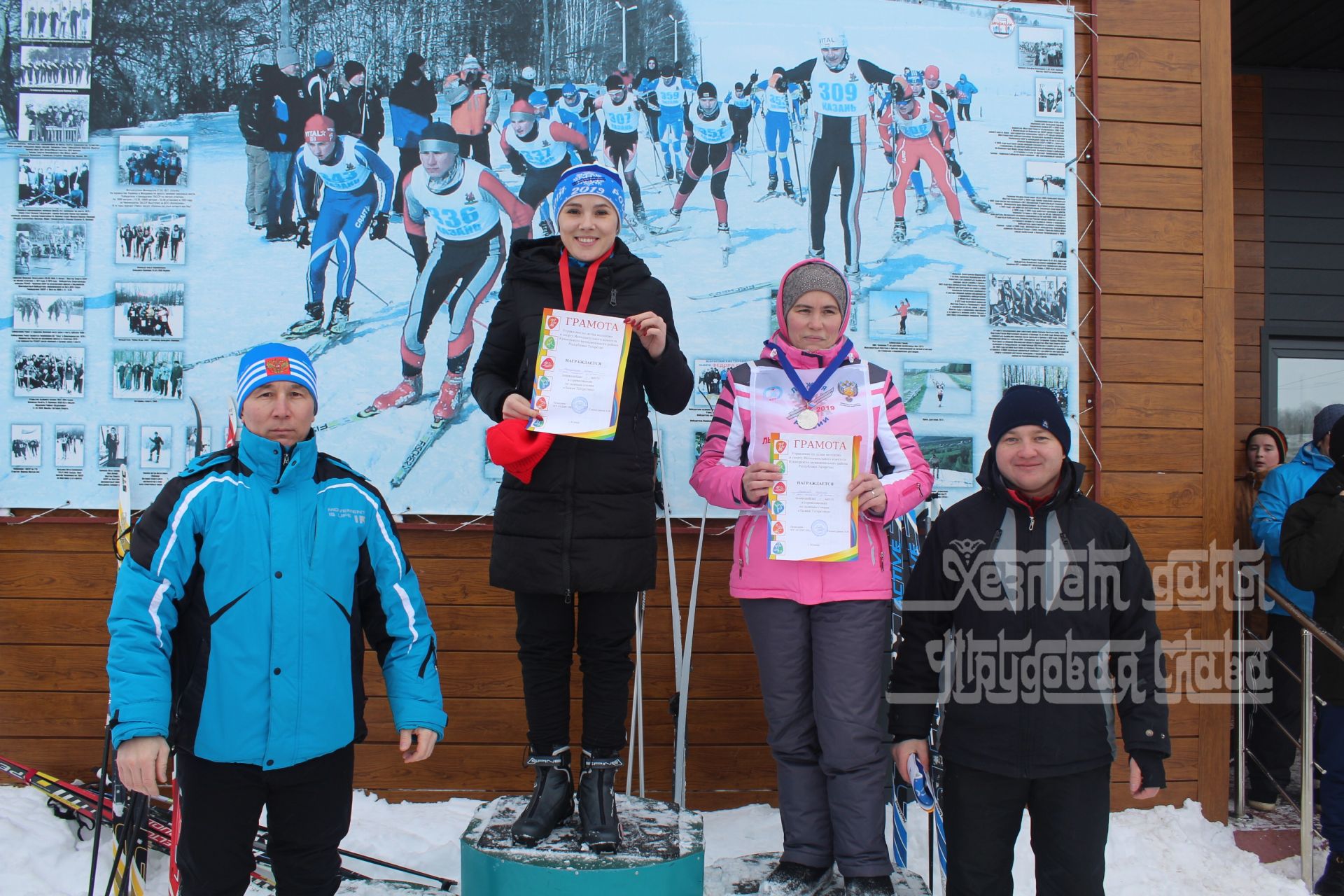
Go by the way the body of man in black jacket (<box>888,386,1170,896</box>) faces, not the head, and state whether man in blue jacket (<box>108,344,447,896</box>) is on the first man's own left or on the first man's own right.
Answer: on the first man's own right

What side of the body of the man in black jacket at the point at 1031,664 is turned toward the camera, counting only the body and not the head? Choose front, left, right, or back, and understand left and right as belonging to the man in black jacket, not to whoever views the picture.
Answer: front

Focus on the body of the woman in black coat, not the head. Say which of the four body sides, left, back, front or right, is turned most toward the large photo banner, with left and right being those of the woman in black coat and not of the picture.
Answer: back

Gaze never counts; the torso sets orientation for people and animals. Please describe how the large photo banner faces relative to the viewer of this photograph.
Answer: facing the viewer

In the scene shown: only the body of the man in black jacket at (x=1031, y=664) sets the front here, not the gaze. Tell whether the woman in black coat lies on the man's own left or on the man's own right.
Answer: on the man's own right

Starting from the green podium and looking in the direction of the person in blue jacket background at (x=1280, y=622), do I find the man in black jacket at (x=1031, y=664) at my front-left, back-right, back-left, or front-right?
front-right

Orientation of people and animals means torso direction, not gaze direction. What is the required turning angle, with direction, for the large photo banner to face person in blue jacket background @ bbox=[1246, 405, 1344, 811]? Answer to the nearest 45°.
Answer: approximately 90° to its left

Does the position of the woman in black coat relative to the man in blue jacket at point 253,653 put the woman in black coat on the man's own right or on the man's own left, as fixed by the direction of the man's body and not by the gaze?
on the man's own left

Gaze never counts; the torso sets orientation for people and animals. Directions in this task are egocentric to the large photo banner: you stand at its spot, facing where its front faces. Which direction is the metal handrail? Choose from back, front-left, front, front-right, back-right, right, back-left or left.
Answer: left
